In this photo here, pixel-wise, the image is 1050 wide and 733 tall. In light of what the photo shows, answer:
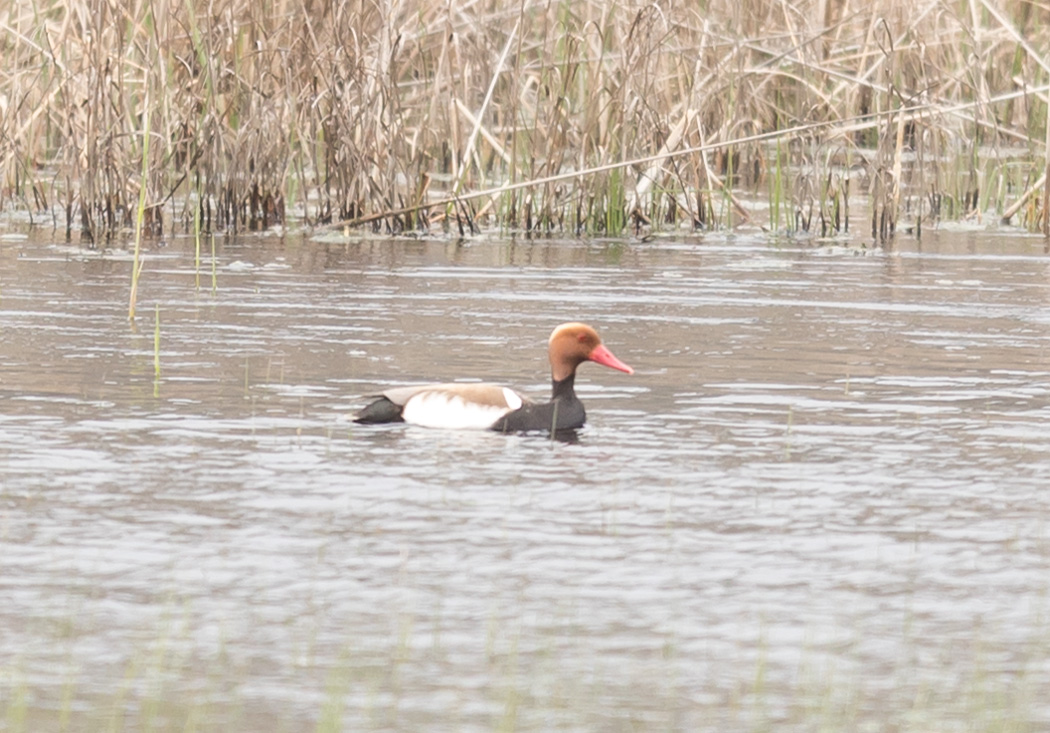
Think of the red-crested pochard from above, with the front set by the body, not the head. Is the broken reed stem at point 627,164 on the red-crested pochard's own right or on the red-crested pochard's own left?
on the red-crested pochard's own left

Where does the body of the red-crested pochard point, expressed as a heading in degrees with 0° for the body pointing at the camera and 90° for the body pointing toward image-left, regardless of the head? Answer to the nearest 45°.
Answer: approximately 270°
